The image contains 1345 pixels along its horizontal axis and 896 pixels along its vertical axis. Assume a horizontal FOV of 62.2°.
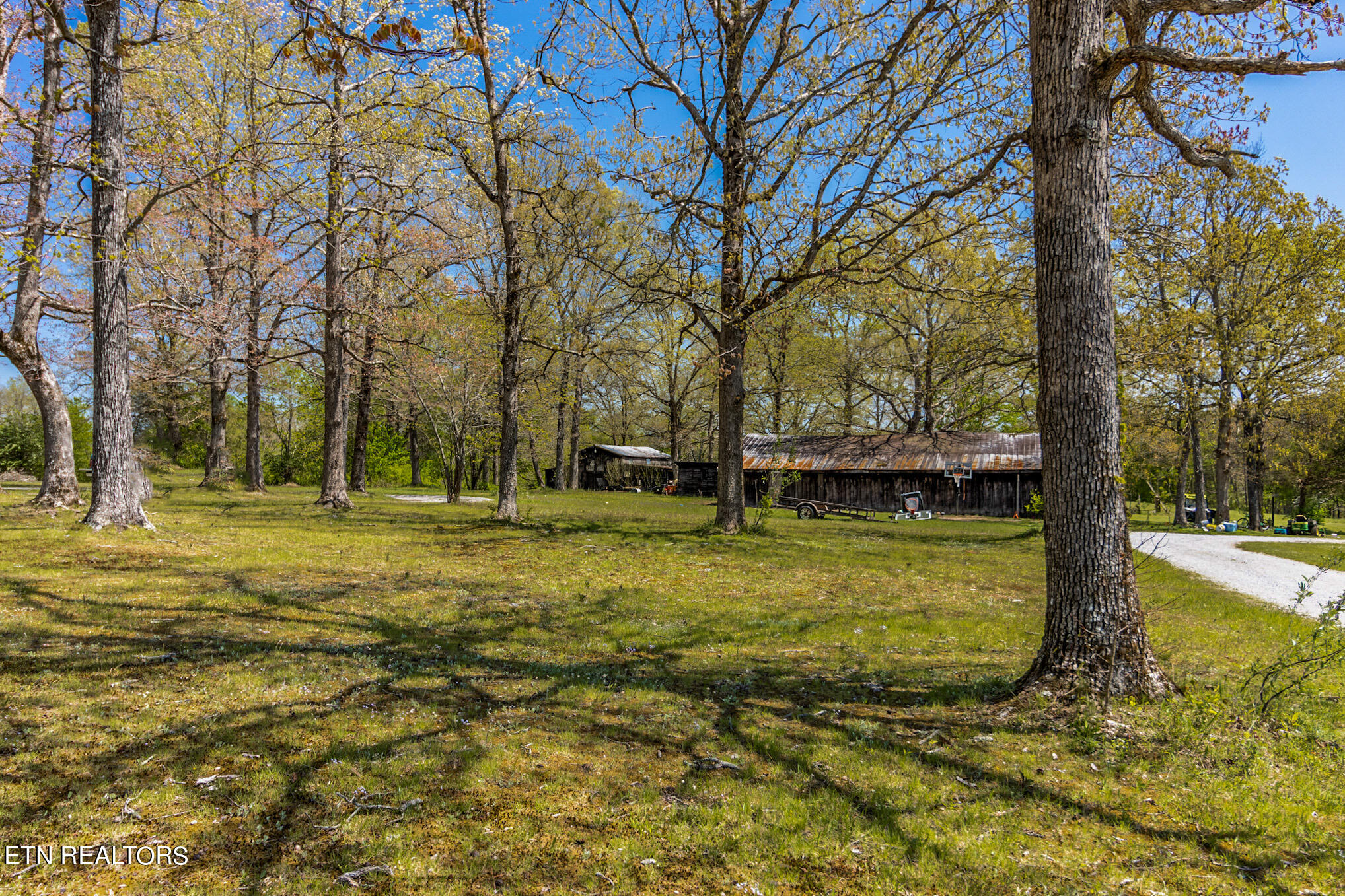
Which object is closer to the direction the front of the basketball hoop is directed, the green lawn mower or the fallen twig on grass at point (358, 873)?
the fallen twig on grass

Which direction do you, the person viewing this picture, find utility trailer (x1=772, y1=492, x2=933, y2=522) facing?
facing to the right of the viewer

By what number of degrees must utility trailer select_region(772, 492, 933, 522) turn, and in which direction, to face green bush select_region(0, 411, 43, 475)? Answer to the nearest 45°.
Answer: approximately 180°

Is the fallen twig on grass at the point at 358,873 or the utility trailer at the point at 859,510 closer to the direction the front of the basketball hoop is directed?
the fallen twig on grass

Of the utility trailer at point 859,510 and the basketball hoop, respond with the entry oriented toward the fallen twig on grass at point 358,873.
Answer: the basketball hoop

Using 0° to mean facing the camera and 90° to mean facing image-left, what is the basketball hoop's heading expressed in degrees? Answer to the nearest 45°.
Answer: approximately 0°

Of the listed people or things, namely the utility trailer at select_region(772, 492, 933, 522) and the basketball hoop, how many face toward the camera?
1

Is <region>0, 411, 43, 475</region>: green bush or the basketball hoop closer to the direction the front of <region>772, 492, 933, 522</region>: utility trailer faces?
the basketball hoop

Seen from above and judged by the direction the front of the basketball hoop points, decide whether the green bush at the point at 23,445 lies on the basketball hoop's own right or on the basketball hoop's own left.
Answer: on the basketball hoop's own right

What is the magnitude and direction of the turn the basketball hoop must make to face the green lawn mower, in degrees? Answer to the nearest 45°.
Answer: approximately 90° to its left

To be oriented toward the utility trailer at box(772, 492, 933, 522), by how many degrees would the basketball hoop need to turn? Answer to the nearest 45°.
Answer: approximately 45° to its right

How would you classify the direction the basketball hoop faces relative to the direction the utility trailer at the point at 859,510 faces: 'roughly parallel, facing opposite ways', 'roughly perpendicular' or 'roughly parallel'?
roughly perpendicular
